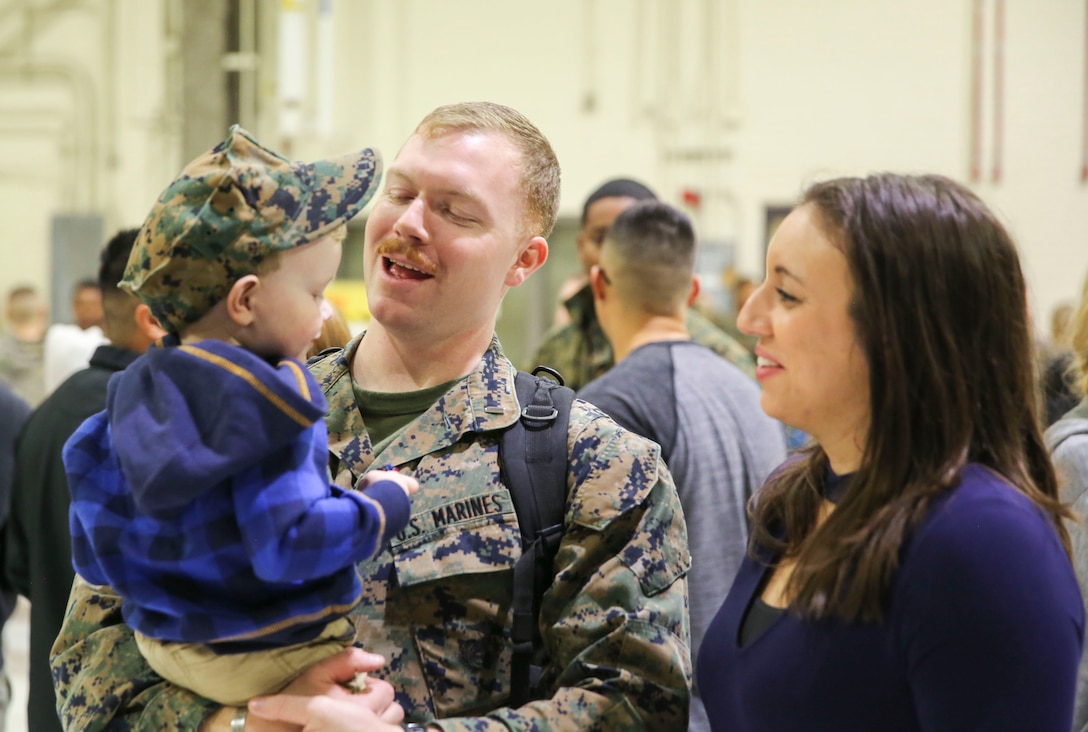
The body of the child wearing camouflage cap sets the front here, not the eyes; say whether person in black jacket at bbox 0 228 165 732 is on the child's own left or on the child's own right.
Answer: on the child's own left

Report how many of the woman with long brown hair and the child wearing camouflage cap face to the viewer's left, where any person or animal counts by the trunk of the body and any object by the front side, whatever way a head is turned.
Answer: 1

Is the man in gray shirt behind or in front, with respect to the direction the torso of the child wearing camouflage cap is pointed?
in front

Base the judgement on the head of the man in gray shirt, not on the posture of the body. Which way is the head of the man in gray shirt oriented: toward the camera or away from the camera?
away from the camera

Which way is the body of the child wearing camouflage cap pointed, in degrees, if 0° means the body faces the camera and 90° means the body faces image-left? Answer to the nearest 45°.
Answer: approximately 225°

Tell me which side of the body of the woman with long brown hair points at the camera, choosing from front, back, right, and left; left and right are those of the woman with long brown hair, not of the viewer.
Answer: left

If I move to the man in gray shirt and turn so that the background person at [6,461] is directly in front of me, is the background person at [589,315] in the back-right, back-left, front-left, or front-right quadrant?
front-right

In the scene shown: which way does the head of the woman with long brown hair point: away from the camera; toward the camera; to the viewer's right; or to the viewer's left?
to the viewer's left
